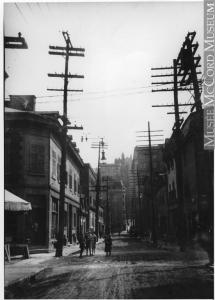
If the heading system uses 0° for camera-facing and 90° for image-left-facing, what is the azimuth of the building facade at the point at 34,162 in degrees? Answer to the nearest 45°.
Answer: approximately 315°
